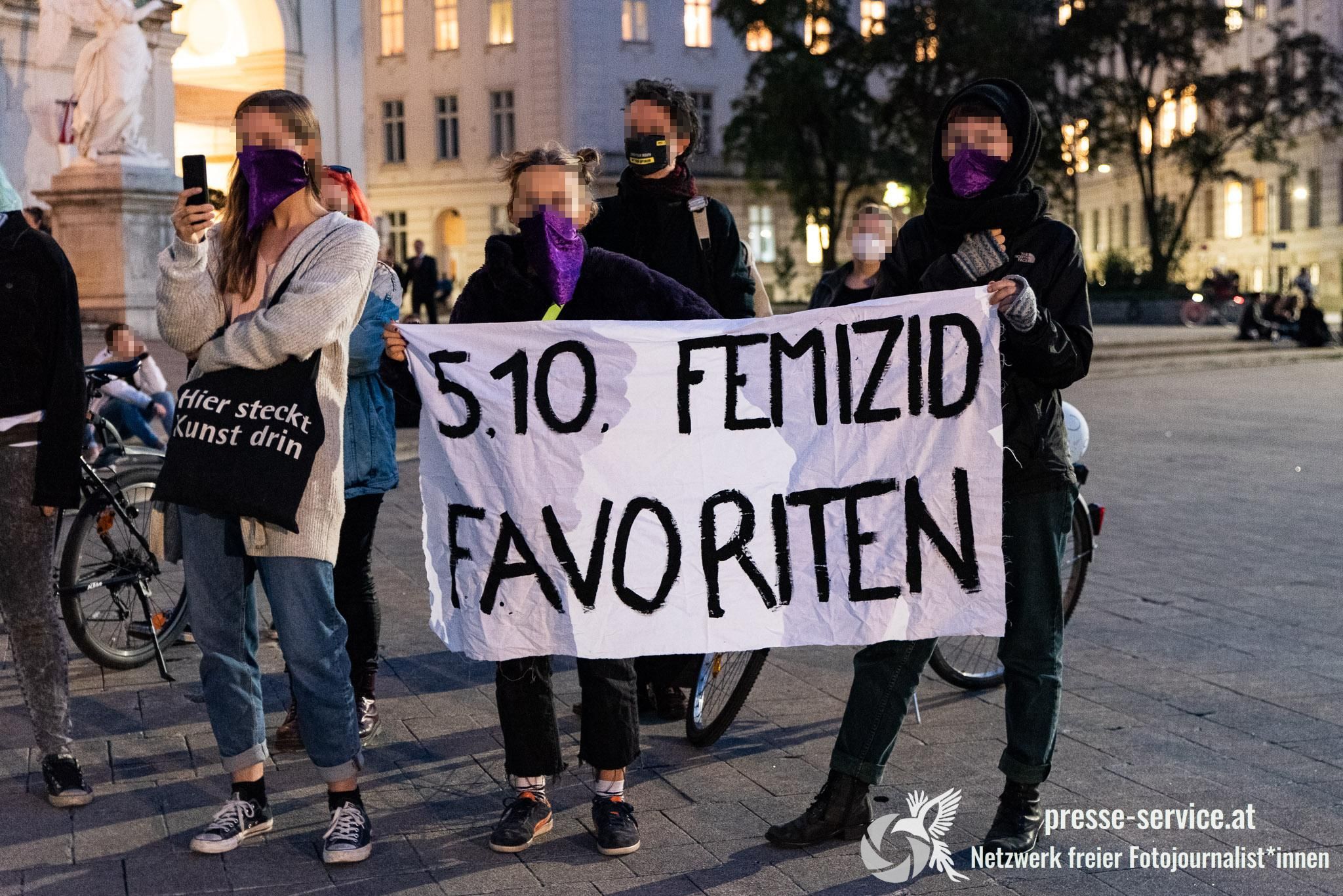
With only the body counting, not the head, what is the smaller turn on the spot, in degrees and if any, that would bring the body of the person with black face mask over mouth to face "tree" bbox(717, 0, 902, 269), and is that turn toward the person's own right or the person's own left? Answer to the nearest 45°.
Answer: approximately 135° to the person's own right

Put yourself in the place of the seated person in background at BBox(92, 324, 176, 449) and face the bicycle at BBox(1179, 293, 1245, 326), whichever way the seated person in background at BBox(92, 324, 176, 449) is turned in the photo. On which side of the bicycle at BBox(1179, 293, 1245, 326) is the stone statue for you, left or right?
left

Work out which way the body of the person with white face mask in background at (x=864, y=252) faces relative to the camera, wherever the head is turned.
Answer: toward the camera

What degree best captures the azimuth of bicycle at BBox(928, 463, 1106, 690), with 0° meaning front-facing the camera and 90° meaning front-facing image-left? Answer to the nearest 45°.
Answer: approximately 45°

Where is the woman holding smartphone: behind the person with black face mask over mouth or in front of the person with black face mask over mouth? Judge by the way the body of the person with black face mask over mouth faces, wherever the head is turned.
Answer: in front

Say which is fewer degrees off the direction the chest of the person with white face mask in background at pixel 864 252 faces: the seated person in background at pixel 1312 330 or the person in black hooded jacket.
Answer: the person in black hooded jacket

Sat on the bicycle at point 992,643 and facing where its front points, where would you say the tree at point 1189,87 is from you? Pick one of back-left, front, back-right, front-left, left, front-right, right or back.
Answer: back-right

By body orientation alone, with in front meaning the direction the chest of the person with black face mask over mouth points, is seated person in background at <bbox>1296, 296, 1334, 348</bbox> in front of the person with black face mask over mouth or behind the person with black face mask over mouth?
behind

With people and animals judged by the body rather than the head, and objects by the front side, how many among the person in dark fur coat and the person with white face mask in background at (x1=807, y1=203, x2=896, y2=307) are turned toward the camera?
2
